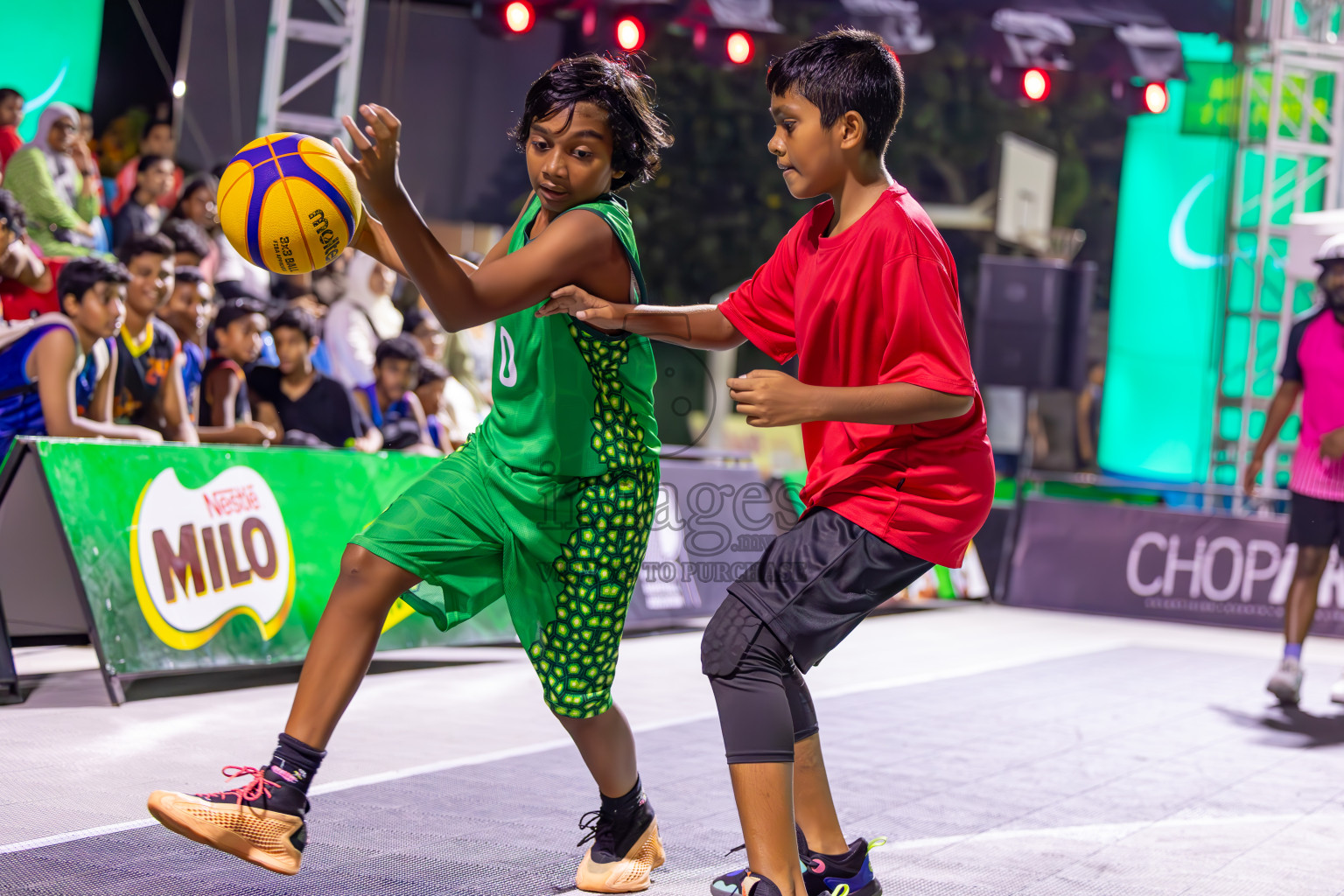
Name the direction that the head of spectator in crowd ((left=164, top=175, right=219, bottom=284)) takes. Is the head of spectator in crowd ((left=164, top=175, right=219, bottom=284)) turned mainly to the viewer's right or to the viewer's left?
to the viewer's right

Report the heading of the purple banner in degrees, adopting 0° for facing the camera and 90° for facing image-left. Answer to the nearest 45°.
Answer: approximately 0°

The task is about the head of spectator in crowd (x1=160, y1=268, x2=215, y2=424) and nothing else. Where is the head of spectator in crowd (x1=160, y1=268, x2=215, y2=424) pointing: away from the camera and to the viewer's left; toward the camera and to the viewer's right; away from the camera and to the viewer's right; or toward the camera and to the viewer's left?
toward the camera and to the viewer's right

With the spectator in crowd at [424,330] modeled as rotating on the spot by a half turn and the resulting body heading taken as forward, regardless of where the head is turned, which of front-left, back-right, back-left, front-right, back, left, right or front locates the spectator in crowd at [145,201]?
front-left

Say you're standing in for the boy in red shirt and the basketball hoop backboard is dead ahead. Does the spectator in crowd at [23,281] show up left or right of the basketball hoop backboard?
left

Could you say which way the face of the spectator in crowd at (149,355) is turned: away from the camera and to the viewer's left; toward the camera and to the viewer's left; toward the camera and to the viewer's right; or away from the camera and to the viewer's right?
toward the camera and to the viewer's right

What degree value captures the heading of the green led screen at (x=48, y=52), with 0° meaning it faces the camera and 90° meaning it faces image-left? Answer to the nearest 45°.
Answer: approximately 0°

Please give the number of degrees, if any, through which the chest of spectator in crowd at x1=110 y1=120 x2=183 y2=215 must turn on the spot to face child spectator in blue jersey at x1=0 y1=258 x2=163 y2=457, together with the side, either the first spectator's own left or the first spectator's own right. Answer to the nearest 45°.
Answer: approximately 45° to the first spectator's own right

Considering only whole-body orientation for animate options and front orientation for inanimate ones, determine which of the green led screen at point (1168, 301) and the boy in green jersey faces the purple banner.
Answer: the green led screen

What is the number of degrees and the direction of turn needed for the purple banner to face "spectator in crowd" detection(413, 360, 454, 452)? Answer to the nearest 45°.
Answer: approximately 45° to its right

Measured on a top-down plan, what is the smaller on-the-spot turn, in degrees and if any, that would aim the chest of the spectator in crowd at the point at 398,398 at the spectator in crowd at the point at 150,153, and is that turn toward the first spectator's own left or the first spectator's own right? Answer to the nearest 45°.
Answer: approximately 180°

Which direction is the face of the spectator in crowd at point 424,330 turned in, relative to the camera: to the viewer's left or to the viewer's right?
to the viewer's right

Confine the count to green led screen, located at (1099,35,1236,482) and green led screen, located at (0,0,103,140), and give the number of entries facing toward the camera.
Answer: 2
